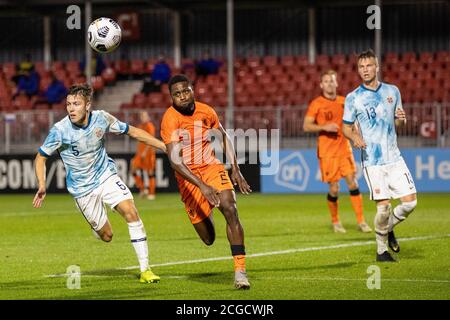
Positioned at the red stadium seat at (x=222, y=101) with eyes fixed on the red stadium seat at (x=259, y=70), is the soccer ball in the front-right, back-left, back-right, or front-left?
back-right

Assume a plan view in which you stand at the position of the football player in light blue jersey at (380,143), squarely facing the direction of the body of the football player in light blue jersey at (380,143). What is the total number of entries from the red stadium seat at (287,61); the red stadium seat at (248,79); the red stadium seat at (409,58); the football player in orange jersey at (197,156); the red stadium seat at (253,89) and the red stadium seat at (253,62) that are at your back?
5

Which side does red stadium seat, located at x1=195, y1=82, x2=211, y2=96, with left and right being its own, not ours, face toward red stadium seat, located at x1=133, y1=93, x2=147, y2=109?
right

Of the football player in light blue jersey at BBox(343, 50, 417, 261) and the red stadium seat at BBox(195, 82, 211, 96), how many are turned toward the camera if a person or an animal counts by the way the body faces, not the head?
2

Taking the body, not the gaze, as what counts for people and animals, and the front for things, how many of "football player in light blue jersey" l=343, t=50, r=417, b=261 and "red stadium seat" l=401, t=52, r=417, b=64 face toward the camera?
2

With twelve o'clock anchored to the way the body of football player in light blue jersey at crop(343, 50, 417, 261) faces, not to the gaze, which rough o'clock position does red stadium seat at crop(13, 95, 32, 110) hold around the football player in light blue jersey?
The red stadium seat is roughly at 5 o'clock from the football player in light blue jersey.

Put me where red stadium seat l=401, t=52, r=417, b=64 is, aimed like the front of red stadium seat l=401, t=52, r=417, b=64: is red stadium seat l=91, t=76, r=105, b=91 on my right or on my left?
on my right

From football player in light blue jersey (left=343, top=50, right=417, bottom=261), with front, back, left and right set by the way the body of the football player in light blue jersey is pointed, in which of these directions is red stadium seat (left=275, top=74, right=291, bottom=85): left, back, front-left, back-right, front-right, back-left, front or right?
back

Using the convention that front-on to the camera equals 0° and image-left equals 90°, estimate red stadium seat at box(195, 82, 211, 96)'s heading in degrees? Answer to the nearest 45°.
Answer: approximately 0°

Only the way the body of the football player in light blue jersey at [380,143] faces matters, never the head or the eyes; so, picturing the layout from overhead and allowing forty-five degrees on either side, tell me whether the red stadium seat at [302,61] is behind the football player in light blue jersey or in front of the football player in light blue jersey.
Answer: behind
